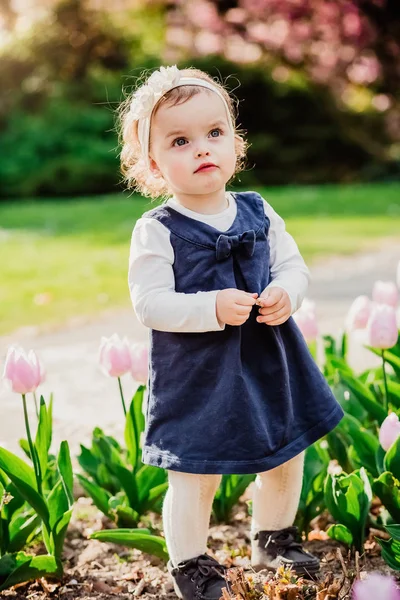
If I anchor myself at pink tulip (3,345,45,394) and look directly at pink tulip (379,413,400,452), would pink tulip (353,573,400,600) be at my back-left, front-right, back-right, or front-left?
front-right

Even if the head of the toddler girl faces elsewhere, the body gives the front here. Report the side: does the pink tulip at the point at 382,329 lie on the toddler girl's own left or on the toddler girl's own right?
on the toddler girl's own left

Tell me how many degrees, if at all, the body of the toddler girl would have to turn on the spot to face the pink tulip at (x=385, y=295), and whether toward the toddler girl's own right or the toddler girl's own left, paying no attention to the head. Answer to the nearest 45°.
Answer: approximately 90° to the toddler girl's own left

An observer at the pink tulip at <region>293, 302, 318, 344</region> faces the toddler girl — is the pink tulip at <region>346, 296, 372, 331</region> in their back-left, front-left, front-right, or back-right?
back-left

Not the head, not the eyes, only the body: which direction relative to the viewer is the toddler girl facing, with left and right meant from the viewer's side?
facing the viewer and to the right of the viewer

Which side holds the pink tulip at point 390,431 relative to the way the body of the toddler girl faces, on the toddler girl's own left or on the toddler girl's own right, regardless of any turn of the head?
on the toddler girl's own left

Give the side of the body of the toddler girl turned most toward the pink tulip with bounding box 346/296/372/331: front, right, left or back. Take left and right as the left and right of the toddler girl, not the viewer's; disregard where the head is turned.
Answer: left

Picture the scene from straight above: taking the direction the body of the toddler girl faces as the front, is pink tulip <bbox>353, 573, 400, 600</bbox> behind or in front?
in front

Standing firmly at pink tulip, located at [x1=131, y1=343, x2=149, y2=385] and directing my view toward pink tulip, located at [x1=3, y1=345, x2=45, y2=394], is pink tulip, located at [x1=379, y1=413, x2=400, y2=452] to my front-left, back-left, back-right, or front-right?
back-left
